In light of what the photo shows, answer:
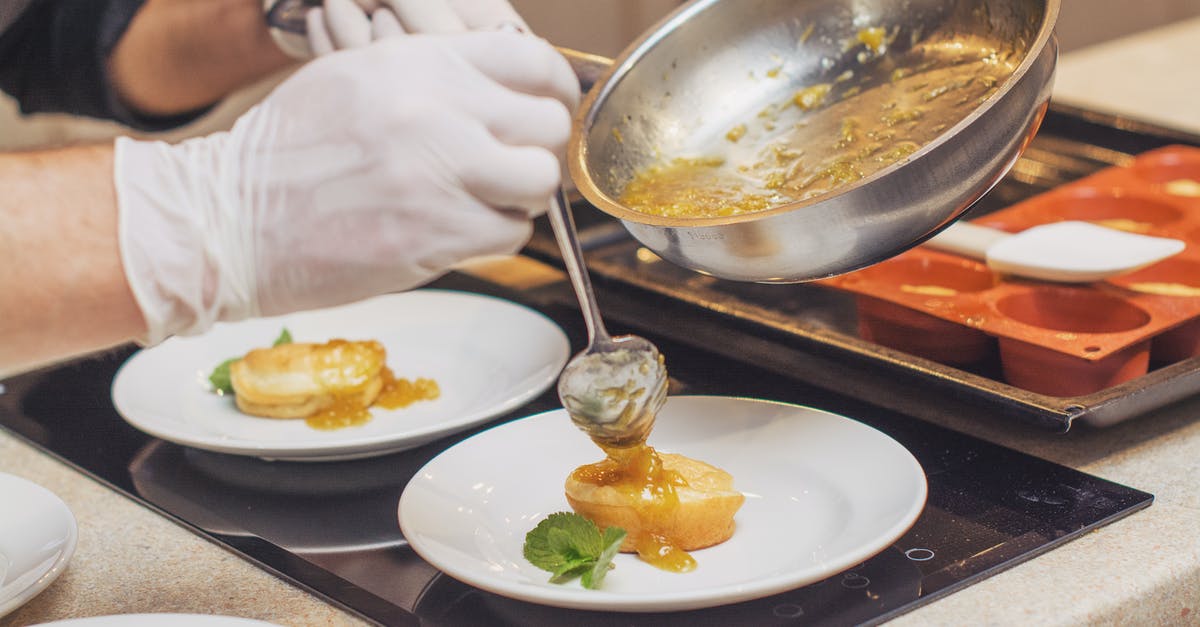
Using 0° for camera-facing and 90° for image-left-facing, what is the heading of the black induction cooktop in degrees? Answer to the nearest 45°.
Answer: approximately 315°

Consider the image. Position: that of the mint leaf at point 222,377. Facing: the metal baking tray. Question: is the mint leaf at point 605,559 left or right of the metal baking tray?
right

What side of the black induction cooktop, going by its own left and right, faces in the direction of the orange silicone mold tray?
left
